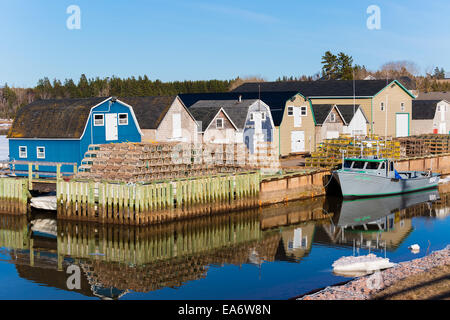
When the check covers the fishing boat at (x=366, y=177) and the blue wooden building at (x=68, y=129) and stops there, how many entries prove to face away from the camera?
0

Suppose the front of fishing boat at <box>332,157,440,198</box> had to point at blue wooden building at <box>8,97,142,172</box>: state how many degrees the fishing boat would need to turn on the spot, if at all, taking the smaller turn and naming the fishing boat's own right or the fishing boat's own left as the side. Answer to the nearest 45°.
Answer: approximately 45° to the fishing boat's own right

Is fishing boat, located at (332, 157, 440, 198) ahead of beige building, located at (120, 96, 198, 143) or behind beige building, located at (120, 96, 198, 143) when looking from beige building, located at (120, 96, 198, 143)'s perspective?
ahead

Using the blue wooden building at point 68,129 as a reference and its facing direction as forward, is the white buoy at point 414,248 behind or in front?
in front

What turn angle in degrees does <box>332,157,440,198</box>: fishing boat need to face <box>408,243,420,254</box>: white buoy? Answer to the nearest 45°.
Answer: approximately 45° to its left

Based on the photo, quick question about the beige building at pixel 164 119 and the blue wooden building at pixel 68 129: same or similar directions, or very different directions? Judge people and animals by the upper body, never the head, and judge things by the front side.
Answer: same or similar directions

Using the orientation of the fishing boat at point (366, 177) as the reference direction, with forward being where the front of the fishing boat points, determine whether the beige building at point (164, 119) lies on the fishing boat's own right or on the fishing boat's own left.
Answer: on the fishing boat's own right

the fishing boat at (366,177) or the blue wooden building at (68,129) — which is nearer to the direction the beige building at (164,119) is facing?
the fishing boat

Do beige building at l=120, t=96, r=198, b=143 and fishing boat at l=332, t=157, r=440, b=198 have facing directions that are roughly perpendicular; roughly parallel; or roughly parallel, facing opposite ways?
roughly perpendicular

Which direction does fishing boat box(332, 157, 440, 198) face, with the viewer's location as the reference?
facing the viewer and to the left of the viewer

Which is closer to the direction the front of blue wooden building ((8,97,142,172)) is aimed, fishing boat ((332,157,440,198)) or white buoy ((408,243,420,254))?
the white buoy

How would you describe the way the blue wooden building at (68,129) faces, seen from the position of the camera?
facing the viewer and to the right of the viewer

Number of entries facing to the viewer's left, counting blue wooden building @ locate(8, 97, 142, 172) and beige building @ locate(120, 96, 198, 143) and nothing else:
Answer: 0

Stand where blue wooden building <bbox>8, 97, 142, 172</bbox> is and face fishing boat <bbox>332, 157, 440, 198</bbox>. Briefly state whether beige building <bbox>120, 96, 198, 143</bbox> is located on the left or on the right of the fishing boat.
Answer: left

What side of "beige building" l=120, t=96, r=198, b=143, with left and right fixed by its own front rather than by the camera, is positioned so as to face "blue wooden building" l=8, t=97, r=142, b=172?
right

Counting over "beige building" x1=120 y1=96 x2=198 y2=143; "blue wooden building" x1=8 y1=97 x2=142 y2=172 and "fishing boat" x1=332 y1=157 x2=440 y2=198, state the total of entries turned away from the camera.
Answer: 0
